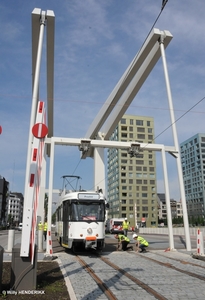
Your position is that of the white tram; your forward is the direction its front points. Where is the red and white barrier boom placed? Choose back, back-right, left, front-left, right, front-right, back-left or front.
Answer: front

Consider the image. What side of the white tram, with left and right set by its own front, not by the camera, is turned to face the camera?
front

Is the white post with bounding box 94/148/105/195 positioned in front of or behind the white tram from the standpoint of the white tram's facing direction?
behind

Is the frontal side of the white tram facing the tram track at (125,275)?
yes

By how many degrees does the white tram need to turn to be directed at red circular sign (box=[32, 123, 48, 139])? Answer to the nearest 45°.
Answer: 0° — it already faces it

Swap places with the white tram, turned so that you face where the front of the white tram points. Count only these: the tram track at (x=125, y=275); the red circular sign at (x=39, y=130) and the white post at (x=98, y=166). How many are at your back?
1

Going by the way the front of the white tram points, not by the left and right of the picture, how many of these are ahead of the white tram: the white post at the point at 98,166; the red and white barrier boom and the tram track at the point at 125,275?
2

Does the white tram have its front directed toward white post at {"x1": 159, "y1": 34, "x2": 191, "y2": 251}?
no
